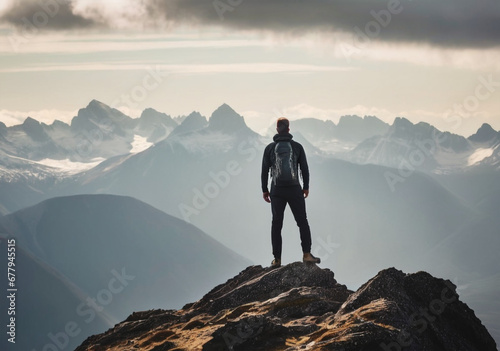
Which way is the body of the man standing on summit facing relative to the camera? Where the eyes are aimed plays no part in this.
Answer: away from the camera
